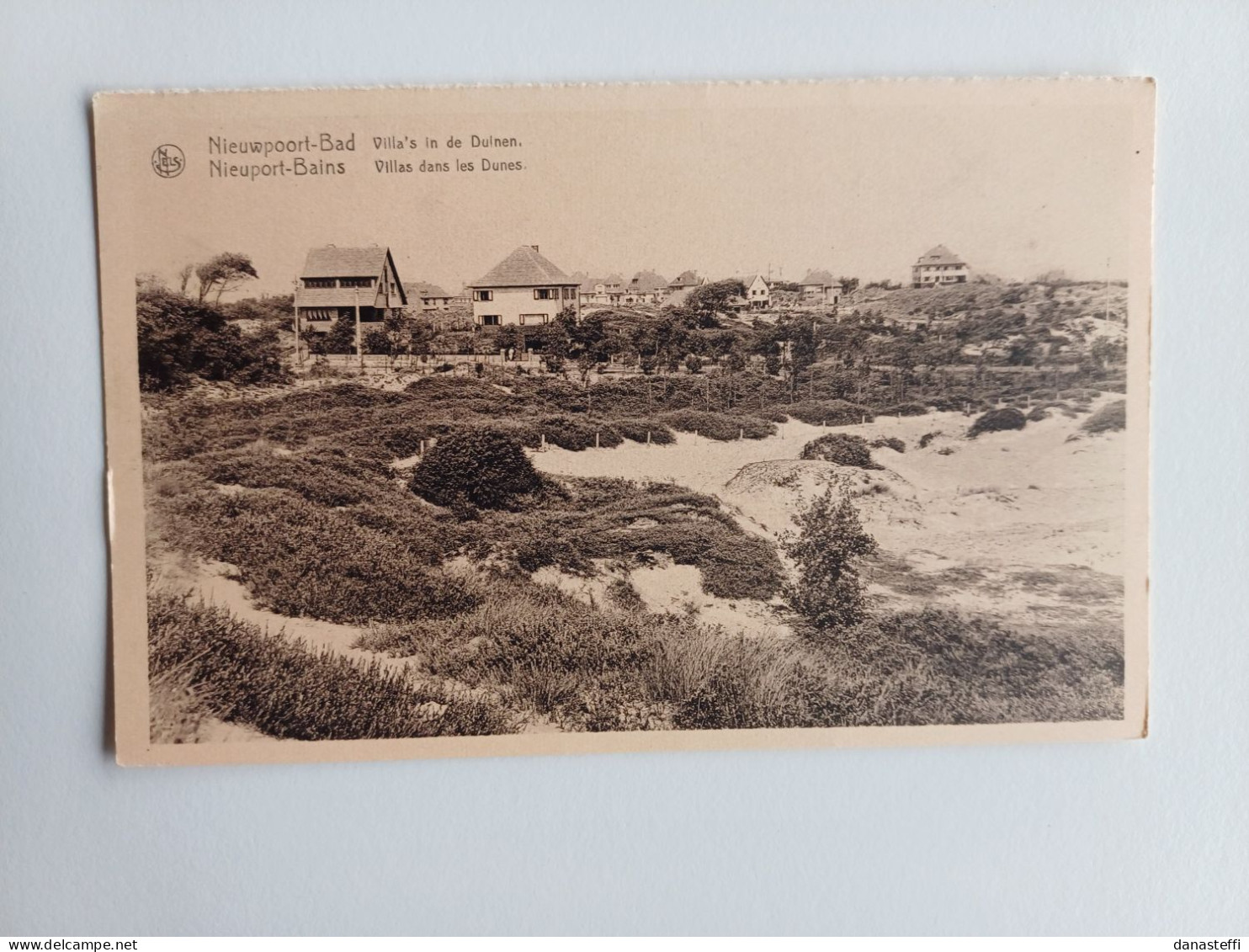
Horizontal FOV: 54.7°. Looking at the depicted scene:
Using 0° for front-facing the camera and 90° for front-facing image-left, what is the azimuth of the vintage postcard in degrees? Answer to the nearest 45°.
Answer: approximately 0°
